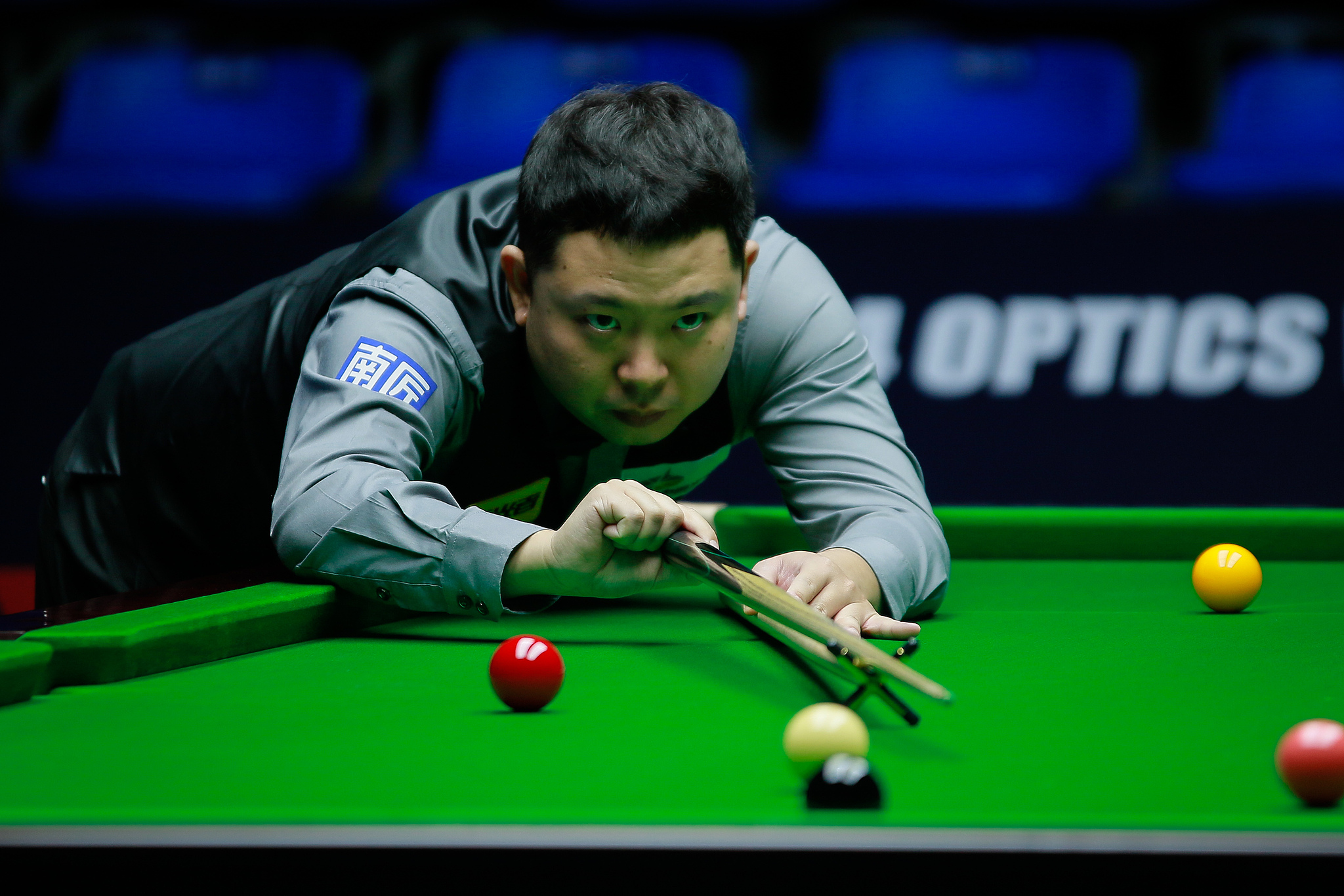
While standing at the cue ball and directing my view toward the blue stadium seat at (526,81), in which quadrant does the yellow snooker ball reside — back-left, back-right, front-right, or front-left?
front-right

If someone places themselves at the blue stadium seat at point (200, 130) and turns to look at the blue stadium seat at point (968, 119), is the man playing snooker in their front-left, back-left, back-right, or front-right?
front-right

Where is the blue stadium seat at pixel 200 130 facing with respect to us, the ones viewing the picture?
facing the viewer and to the left of the viewer

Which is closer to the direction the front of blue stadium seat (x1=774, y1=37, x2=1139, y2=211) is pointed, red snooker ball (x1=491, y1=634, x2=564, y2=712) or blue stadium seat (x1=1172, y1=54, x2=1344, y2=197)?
the red snooker ball

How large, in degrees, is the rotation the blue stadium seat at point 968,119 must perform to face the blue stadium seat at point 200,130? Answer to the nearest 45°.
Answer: approximately 45° to its right

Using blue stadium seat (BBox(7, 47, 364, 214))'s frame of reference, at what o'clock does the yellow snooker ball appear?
The yellow snooker ball is roughly at 10 o'clock from the blue stadium seat.

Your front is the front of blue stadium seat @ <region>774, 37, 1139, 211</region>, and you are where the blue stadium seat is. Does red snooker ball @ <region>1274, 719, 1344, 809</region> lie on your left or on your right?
on your left

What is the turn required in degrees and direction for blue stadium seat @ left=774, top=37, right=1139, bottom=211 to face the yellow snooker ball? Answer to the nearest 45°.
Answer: approximately 45° to its left

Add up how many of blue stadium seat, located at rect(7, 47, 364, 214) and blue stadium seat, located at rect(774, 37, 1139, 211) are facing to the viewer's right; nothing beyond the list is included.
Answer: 0

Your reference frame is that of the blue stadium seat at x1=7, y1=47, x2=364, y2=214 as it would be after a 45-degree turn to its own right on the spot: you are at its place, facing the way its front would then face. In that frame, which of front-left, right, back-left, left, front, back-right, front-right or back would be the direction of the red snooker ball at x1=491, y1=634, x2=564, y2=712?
left

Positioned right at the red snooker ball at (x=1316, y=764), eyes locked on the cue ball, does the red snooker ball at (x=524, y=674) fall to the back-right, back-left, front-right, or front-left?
front-right

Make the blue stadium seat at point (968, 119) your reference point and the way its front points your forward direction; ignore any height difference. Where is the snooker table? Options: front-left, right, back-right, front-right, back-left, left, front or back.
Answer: front-left

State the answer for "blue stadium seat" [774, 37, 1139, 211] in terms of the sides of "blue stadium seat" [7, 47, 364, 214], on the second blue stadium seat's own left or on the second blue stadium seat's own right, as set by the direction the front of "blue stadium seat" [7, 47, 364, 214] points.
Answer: on the second blue stadium seat's own left

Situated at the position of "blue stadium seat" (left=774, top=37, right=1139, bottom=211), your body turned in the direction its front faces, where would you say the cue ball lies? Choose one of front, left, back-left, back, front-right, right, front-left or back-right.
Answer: front-left

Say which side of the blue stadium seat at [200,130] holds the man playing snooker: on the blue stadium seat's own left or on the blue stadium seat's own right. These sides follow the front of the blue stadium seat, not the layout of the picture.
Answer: on the blue stadium seat's own left
